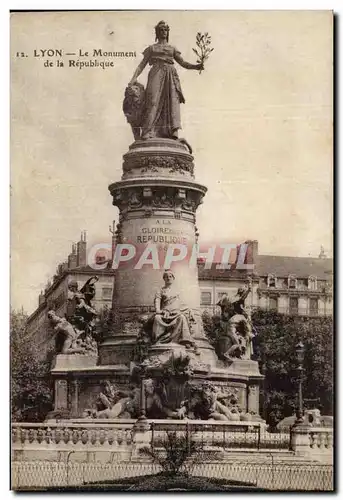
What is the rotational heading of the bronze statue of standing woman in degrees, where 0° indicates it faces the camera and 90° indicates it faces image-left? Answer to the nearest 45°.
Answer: approximately 0°
